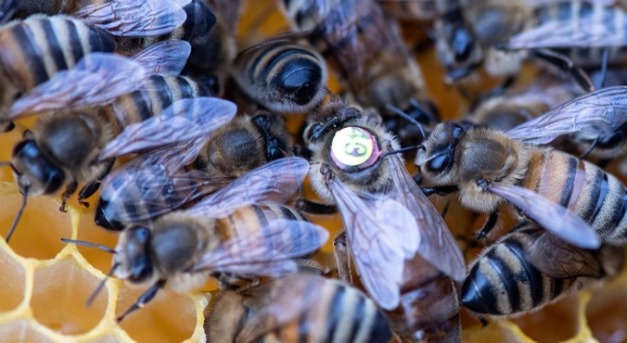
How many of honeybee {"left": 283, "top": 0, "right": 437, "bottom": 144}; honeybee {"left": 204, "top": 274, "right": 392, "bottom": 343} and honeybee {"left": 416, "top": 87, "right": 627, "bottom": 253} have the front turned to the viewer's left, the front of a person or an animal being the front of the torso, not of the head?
2

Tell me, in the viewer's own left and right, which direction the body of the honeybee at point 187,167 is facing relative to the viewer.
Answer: facing away from the viewer and to the right of the viewer

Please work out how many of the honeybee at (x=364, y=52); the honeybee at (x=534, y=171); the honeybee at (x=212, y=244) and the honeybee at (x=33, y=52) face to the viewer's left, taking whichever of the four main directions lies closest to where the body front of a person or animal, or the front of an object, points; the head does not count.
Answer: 3

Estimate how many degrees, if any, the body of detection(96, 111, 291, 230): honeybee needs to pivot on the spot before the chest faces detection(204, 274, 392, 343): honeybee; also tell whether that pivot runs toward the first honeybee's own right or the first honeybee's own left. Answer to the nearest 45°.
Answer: approximately 135° to the first honeybee's own right

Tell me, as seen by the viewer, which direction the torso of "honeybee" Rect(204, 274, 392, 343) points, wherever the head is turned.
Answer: to the viewer's left

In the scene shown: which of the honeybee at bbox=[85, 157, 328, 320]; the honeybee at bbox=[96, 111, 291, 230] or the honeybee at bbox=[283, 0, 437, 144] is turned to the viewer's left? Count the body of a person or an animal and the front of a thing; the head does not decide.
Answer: the honeybee at bbox=[85, 157, 328, 320]

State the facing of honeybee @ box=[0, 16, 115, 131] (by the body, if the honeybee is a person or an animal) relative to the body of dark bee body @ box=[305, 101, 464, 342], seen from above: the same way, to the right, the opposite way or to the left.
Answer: to the left

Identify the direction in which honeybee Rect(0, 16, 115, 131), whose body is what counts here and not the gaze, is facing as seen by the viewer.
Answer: to the viewer's left

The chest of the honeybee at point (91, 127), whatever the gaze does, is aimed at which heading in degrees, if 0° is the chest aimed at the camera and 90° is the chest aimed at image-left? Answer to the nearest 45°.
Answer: approximately 45°

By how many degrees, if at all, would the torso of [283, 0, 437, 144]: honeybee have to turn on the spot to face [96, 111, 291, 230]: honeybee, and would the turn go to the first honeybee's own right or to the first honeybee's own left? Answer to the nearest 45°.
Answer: approximately 90° to the first honeybee's own right

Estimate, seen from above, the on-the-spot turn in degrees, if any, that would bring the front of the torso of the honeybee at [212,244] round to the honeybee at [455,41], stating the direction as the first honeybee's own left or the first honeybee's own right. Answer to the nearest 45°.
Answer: approximately 135° to the first honeybee's own right

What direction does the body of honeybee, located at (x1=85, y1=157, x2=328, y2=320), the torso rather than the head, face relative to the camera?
to the viewer's left

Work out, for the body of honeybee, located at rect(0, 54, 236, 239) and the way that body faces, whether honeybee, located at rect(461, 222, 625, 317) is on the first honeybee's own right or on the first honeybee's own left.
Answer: on the first honeybee's own left

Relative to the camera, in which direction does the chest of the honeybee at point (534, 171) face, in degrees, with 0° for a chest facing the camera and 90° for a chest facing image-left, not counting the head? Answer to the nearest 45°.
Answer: approximately 90°
